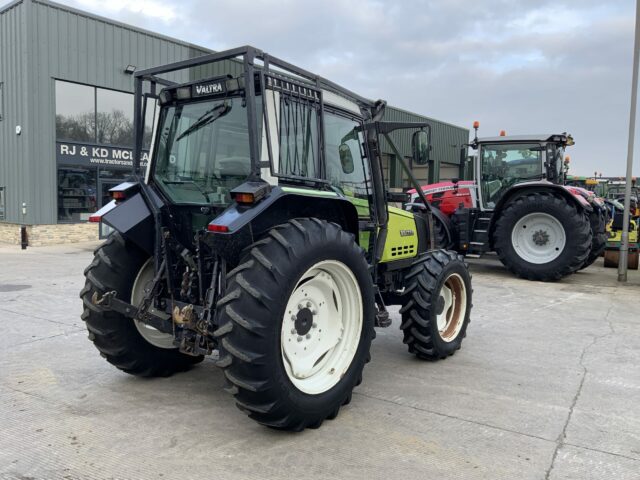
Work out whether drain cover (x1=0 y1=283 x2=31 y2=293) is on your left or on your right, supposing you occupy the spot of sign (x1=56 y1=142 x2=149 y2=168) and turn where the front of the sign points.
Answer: on your right

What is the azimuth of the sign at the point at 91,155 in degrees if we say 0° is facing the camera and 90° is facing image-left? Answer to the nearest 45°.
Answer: approximately 315°

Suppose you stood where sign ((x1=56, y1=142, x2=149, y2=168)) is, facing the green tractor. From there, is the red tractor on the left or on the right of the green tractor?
left

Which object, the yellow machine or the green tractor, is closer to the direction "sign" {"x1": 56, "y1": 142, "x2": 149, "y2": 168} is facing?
the yellow machine

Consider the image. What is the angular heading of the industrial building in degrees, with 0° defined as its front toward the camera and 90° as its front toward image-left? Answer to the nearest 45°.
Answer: approximately 315°

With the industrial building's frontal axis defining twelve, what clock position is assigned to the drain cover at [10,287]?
The drain cover is roughly at 1 o'clock from the industrial building.

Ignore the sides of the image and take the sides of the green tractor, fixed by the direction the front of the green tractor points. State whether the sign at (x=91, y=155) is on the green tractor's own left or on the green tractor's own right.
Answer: on the green tractor's own left

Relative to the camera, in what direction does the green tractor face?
facing away from the viewer and to the right of the viewer

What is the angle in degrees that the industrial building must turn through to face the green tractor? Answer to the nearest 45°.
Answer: approximately 45° to its right
